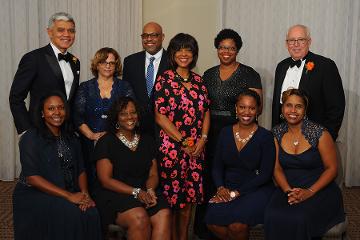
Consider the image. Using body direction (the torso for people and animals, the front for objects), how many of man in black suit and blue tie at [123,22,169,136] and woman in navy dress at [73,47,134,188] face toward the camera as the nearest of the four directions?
2

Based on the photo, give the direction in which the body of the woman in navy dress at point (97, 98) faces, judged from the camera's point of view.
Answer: toward the camera

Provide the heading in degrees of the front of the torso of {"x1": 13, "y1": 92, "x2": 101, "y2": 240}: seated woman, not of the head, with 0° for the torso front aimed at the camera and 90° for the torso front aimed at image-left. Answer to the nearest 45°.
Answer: approximately 315°

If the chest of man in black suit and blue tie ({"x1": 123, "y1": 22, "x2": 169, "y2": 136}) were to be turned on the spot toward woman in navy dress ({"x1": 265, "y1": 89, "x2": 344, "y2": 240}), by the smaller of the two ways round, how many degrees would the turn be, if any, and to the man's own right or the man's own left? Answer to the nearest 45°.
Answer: approximately 45° to the man's own left

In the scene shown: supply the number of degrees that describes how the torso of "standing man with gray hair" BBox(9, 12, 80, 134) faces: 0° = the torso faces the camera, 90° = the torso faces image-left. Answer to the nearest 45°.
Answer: approximately 315°

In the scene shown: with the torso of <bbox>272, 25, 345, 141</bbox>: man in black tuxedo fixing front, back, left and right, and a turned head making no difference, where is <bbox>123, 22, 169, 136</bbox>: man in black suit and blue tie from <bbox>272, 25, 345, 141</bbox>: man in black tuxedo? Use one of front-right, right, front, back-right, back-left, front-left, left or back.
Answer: front-right

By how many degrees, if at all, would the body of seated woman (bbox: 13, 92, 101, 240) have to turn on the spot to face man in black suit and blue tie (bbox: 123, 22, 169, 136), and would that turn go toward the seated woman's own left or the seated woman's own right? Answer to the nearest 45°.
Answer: approximately 90° to the seated woman's own left

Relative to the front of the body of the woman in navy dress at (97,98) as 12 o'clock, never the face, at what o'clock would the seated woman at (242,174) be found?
The seated woman is roughly at 10 o'clock from the woman in navy dress.

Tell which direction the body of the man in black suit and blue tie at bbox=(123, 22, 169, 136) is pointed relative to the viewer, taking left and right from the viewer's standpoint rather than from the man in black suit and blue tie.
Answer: facing the viewer

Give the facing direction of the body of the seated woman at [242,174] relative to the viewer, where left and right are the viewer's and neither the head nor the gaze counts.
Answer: facing the viewer and to the left of the viewer

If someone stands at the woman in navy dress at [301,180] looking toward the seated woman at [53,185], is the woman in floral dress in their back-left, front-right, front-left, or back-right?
front-right

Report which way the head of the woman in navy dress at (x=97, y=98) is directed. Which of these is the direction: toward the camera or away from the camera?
toward the camera

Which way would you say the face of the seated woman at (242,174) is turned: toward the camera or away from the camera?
toward the camera

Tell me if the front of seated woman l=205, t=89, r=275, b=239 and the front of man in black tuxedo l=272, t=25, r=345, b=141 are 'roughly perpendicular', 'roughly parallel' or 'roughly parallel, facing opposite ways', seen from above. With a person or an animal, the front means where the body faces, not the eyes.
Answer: roughly parallel

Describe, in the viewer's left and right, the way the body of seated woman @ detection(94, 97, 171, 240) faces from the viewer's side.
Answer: facing the viewer and to the right of the viewer
